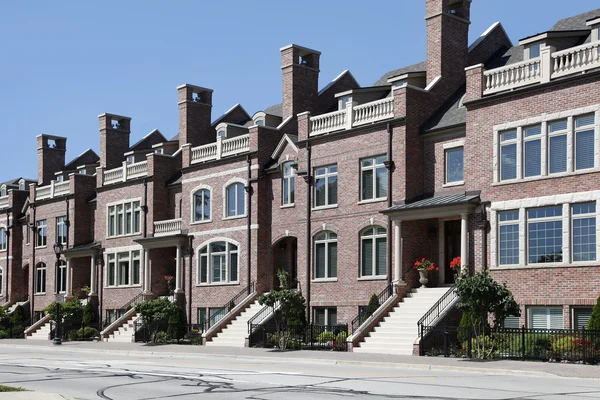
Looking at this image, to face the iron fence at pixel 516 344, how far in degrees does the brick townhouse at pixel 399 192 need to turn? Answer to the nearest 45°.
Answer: approximately 45° to its left

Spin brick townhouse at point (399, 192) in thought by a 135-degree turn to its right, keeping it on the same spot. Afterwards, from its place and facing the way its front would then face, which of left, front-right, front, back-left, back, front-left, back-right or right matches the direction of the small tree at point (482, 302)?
back

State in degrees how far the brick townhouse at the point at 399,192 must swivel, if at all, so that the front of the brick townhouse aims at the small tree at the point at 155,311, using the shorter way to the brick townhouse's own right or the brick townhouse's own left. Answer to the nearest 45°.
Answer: approximately 90° to the brick townhouse's own right
